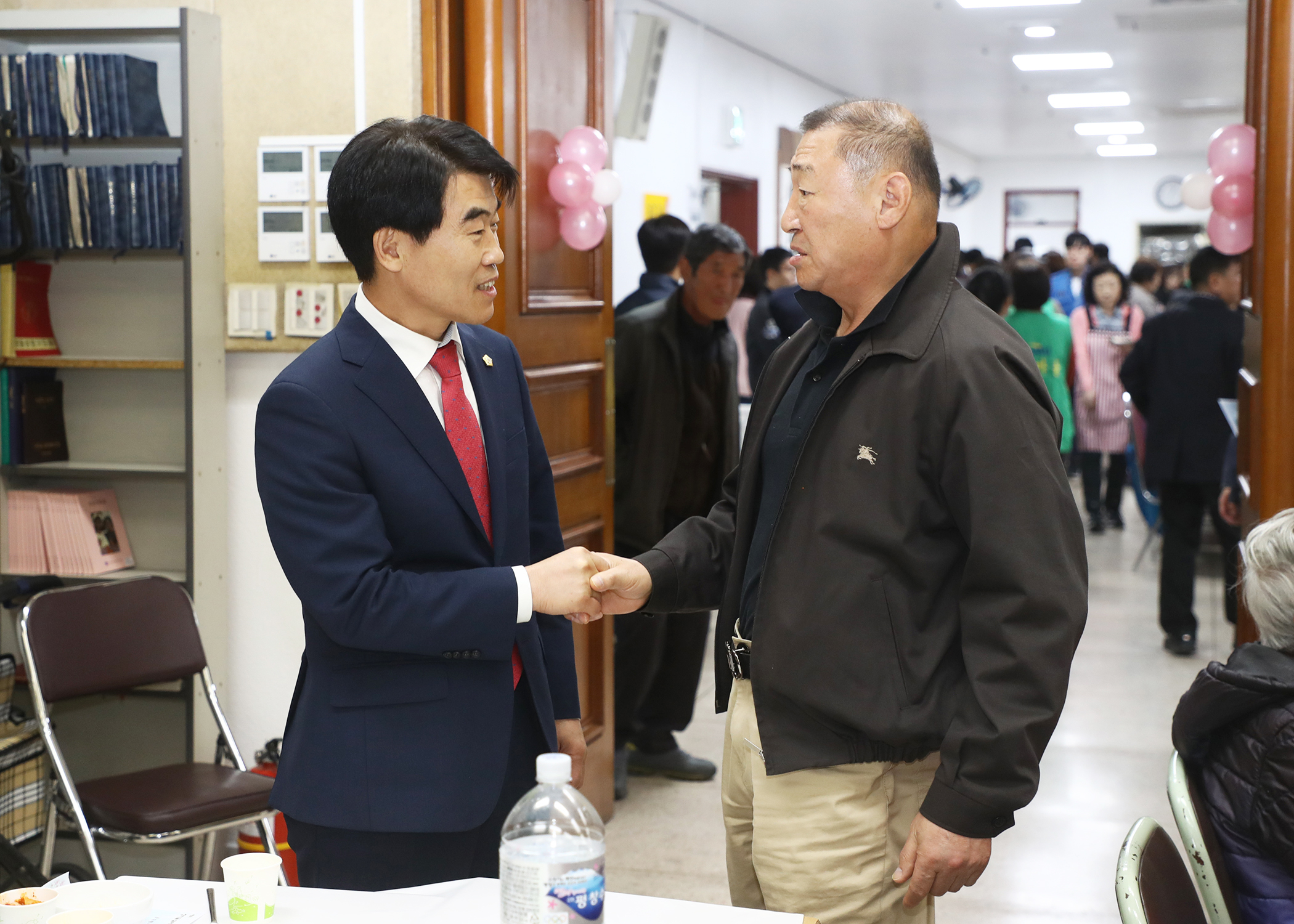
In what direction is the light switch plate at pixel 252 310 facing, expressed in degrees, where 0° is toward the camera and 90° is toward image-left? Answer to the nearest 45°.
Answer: approximately 0°

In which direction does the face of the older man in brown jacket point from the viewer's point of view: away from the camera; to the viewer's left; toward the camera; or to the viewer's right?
to the viewer's left

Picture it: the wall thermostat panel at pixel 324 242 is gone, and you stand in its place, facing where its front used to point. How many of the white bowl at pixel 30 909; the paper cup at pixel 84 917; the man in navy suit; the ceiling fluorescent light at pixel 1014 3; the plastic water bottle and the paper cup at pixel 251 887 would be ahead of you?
5

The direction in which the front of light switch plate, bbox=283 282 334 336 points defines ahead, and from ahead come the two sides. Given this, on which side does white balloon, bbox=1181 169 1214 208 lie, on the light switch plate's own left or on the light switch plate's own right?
on the light switch plate's own left

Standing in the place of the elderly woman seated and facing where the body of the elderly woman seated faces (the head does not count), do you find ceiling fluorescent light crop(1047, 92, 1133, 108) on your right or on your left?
on your left

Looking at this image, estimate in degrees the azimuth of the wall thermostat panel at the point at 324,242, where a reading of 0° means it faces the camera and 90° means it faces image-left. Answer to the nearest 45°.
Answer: approximately 0°

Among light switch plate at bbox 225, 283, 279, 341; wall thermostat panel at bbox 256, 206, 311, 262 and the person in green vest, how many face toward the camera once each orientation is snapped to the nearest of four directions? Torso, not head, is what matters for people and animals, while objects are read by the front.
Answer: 2

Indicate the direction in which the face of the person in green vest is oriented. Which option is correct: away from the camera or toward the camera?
away from the camera

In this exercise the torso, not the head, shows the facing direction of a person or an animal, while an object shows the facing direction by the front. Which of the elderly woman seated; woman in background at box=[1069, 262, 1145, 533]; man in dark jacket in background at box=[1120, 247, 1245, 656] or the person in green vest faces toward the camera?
the woman in background

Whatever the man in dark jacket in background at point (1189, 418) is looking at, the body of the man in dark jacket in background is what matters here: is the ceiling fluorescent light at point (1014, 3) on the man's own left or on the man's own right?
on the man's own left
